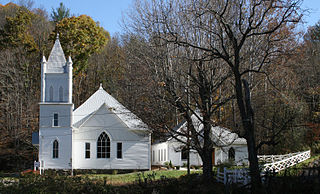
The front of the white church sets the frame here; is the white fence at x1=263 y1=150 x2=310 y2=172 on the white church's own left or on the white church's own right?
on the white church's own left

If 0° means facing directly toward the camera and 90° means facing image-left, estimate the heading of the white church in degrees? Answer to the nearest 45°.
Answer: approximately 0°
